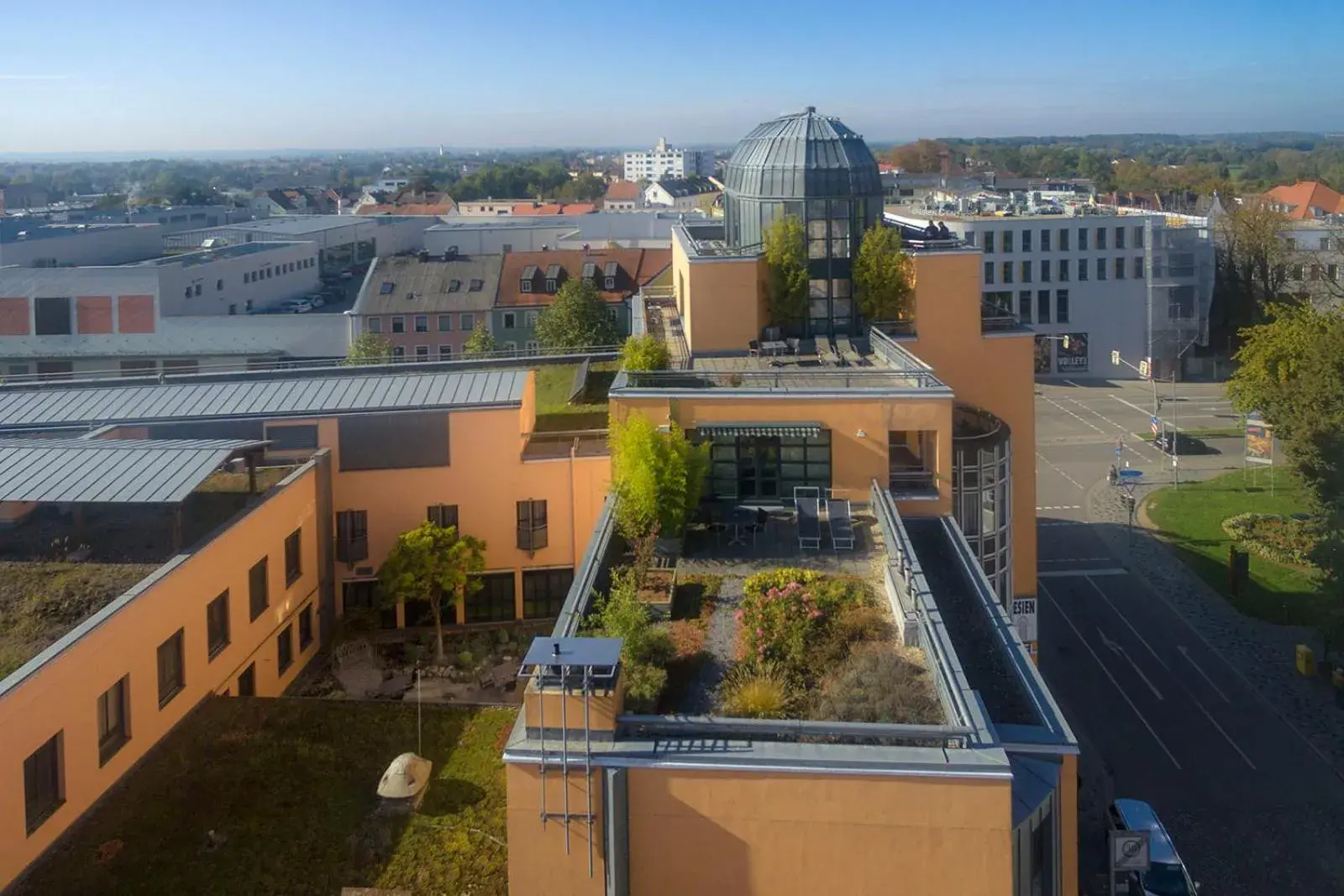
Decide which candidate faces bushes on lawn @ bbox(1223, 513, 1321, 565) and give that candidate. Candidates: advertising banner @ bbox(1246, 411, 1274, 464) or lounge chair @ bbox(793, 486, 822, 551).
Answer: the advertising banner

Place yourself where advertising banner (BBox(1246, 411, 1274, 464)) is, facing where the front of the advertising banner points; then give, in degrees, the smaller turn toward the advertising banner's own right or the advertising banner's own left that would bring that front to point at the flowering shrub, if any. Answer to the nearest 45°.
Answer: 0° — it already faces it

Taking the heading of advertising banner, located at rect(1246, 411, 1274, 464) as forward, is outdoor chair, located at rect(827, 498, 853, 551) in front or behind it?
in front

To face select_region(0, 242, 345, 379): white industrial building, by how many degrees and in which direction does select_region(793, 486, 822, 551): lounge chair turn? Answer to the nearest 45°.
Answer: approximately 135° to its right

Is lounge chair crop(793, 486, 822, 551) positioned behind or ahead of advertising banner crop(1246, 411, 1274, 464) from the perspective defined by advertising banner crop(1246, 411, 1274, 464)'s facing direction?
ahead

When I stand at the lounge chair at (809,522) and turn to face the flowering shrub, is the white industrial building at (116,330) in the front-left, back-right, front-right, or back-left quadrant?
back-right

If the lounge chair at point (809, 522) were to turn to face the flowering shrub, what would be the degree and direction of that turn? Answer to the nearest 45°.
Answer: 0° — it already faces it
